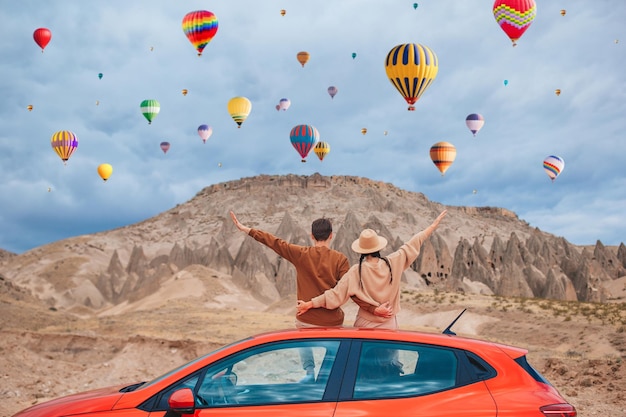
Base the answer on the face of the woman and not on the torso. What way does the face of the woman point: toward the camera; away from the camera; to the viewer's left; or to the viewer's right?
away from the camera

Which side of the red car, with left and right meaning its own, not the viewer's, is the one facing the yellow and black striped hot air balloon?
right

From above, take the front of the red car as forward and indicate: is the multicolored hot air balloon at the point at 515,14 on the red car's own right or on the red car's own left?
on the red car's own right

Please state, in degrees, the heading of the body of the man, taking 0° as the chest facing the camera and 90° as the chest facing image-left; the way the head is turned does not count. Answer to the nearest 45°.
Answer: approximately 180°

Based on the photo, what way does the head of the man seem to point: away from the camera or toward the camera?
away from the camera

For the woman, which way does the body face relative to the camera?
away from the camera

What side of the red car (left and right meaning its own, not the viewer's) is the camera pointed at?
left

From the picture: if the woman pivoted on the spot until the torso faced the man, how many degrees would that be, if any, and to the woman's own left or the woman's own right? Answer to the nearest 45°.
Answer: approximately 45° to the woman's own left
